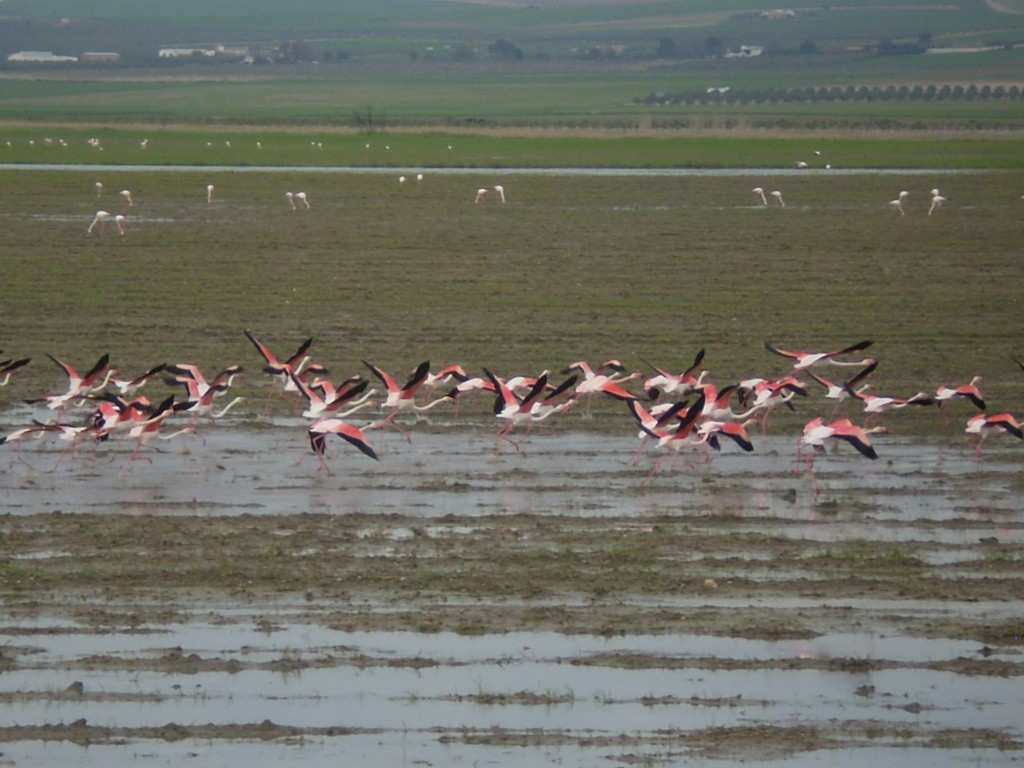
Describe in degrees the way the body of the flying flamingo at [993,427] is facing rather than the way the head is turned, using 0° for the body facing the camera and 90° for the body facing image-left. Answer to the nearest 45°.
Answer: approximately 270°

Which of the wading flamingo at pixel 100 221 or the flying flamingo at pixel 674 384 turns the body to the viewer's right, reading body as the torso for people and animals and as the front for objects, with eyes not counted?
the flying flamingo

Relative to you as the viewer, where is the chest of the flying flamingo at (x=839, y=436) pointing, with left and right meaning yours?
facing to the right of the viewer

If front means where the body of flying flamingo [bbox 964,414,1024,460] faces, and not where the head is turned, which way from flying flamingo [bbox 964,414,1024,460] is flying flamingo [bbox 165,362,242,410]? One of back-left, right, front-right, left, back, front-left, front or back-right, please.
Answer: back

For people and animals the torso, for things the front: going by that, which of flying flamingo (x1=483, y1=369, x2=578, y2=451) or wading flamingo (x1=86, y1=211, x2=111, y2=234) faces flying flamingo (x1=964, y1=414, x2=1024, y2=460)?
flying flamingo (x1=483, y1=369, x2=578, y2=451)

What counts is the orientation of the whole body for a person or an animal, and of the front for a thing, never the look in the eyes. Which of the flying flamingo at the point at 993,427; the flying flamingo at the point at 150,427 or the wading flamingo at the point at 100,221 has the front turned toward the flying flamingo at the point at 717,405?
the flying flamingo at the point at 150,427

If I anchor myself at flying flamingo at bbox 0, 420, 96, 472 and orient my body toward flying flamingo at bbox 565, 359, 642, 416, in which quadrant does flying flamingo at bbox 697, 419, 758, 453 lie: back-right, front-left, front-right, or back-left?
front-right

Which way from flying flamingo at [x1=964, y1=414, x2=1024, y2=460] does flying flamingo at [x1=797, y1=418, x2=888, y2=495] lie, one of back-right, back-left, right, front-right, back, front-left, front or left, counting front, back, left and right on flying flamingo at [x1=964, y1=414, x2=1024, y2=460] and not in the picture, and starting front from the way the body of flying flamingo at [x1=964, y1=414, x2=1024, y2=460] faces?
back-right

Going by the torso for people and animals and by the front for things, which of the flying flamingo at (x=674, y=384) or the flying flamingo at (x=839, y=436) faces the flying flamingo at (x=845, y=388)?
the flying flamingo at (x=674, y=384)

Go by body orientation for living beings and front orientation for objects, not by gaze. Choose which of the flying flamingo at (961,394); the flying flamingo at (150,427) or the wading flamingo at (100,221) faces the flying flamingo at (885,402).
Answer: the flying flamingo at (150,427)

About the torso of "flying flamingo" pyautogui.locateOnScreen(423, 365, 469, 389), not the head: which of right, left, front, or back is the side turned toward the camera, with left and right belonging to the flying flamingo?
right

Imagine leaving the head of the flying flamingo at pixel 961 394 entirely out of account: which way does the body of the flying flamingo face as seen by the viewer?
to the viewer's right

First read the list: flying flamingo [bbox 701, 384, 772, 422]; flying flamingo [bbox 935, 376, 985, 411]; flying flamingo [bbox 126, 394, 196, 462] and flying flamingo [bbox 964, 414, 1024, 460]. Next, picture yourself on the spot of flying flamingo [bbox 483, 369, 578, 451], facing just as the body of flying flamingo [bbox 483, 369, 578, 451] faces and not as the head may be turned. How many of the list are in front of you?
3

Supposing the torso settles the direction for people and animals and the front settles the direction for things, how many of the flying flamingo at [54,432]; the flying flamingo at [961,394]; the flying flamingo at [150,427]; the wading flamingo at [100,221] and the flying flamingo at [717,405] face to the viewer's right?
4

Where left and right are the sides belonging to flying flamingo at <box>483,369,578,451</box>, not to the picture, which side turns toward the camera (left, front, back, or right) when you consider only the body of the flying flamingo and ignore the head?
right

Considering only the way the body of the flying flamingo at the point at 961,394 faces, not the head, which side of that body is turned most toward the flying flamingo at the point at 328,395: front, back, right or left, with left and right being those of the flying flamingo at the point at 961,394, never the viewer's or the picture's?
back

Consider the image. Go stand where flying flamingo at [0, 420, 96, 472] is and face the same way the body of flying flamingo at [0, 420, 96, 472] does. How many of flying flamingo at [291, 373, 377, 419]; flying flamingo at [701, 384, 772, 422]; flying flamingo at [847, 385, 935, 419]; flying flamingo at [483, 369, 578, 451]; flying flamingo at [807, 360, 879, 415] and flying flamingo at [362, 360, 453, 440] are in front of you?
6
